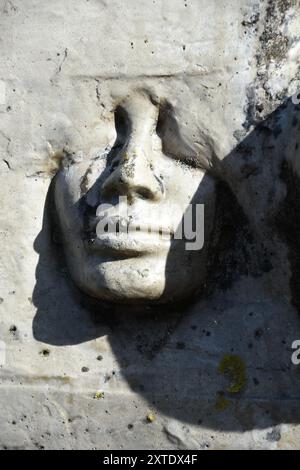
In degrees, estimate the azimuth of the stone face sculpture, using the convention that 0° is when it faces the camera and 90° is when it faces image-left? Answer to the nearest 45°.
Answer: approximately 0°
